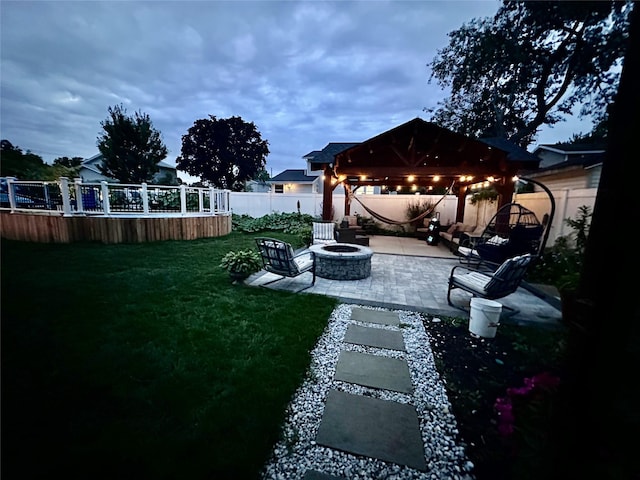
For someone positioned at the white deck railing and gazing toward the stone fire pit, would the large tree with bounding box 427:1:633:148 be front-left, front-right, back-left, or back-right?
front-left

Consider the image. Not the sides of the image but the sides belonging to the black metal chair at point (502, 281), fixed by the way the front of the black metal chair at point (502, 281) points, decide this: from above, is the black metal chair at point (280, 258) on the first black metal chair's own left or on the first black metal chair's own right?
on the first black metal chair's own left

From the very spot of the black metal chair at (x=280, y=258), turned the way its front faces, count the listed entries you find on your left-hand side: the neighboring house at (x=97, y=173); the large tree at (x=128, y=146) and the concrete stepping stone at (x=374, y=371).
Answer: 2

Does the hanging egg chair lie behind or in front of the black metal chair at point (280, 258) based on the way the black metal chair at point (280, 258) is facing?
in front

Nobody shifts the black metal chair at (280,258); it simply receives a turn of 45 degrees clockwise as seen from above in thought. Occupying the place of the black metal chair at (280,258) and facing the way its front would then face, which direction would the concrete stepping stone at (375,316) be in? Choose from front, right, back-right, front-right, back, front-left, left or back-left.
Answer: front-right

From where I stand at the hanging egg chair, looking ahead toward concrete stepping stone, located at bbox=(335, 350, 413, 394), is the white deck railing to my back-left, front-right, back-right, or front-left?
front-right

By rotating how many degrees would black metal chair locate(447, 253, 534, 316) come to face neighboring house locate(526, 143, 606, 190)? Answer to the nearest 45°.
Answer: approximately 45° to its right

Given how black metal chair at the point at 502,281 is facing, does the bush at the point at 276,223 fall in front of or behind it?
in front

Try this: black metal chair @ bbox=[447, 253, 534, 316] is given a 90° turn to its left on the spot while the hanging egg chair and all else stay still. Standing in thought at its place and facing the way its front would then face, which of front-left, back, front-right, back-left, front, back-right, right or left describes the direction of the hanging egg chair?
back-right

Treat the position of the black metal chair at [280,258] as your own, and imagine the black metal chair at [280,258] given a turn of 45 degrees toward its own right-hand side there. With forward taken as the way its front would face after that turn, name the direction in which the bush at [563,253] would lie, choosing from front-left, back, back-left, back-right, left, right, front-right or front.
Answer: front

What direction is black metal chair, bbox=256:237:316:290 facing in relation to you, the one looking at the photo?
facing away from the viewer and to the right of the viewer

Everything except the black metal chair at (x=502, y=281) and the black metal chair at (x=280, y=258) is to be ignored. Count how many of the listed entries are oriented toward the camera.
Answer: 0

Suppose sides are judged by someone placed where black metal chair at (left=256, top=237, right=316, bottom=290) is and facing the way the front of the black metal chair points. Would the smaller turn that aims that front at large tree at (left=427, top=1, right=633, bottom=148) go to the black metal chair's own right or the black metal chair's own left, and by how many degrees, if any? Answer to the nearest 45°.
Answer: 0° — it already faces it

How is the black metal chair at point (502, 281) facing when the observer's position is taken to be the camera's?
facing away from the viewer and to the left of the viewer

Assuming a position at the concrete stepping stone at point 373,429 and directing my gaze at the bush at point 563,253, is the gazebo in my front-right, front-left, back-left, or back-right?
front-left

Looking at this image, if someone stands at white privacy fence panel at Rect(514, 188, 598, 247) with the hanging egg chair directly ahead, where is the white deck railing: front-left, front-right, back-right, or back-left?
front-right

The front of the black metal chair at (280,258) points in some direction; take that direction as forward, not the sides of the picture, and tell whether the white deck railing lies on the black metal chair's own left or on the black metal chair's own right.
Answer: on the black metal chair's own left

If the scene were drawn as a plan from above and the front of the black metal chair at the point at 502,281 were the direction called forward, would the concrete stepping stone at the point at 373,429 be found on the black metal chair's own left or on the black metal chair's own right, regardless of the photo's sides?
on the black metal chair's own left
